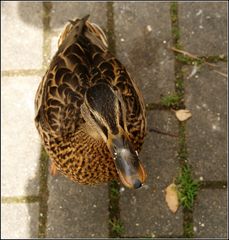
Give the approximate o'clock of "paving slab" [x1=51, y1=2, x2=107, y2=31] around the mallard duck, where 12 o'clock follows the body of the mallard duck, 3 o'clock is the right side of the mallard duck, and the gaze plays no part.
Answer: The paving slab is roughly at 6 o'clock from the mallard duck.

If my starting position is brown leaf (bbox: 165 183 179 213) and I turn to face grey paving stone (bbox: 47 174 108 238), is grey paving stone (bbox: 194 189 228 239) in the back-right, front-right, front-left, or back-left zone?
back-left

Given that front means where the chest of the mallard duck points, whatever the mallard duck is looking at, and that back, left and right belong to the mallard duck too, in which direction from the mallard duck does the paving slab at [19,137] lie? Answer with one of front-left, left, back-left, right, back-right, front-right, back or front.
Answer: back-right

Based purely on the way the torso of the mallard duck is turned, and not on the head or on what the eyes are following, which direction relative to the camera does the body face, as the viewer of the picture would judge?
toward the camera

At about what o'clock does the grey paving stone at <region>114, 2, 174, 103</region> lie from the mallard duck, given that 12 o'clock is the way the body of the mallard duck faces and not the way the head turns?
The grey paving stone is roughly at 7 o'clock from the mallard duck.

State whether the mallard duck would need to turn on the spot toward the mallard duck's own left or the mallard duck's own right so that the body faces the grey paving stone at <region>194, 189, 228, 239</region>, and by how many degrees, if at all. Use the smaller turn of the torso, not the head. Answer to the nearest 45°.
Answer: approximately 90° to the mallard duck's own left

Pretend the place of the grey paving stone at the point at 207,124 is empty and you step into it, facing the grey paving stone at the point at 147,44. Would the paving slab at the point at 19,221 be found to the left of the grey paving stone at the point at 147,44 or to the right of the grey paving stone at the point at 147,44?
left

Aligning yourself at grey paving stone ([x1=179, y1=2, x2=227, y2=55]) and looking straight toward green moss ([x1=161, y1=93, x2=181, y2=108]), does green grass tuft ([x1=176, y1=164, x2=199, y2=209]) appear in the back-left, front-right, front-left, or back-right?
front-left
